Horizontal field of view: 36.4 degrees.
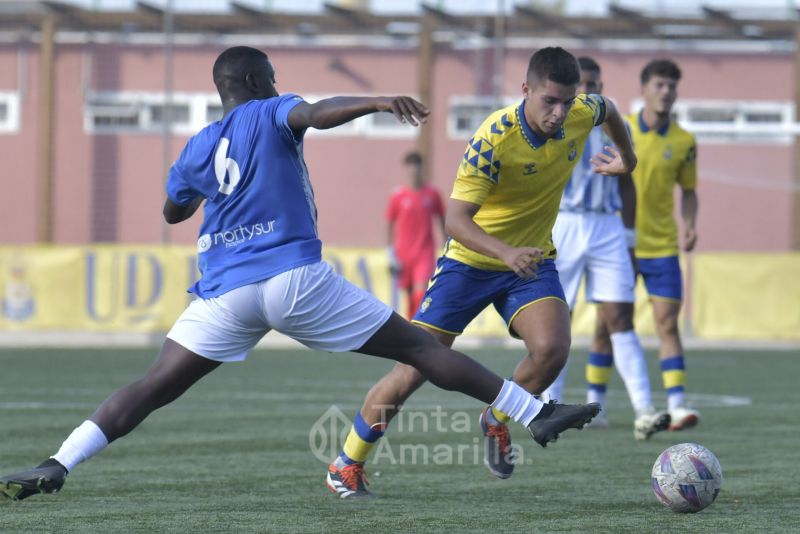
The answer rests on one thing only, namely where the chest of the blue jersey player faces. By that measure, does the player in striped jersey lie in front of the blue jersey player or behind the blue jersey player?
in front

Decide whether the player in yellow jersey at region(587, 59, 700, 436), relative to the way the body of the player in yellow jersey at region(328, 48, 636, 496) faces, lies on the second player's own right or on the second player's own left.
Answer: on the second player's own left

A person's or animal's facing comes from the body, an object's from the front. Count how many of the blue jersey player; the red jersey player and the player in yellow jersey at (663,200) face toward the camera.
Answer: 2

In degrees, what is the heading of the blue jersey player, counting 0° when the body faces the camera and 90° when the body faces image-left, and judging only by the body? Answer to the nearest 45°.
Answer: approximately 225°

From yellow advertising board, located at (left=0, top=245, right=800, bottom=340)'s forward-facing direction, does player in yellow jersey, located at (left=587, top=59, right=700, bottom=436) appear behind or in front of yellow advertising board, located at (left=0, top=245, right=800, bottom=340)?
in front

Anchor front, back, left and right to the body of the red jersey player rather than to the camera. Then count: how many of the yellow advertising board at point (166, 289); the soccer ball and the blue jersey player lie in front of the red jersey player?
2

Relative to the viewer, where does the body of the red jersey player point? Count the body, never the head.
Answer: toward the camera

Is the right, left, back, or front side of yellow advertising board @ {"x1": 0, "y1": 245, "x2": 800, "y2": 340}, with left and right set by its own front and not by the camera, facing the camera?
front

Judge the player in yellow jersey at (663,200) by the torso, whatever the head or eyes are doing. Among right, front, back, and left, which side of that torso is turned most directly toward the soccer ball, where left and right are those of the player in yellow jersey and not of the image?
front

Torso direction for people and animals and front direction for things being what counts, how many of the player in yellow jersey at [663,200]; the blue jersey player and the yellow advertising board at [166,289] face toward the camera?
2

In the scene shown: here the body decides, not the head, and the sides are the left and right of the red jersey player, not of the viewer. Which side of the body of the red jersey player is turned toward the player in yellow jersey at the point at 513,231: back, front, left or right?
front

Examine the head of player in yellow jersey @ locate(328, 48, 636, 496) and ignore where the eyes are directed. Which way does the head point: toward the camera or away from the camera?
toward the camera
